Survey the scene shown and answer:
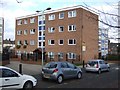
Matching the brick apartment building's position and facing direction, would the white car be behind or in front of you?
in front

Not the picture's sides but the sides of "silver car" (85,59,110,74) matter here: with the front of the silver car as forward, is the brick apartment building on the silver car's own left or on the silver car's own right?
on the silver car's own left

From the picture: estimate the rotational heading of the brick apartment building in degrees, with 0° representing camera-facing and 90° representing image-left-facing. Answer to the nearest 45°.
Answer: approximately 45°
